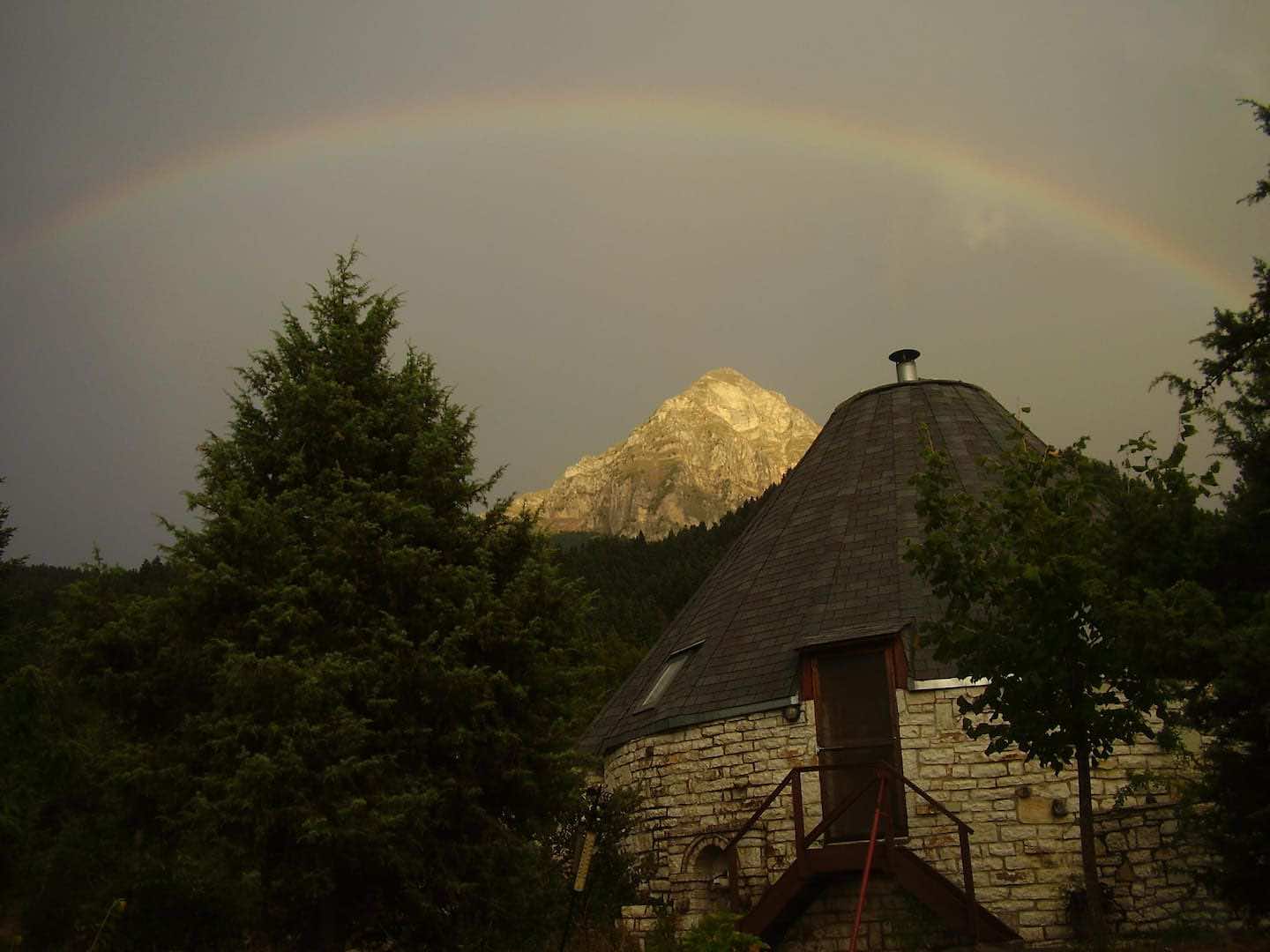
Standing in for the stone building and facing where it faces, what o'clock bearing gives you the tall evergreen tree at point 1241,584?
The tall evergreen tree is roughly at 11 o'clock from the stone building.

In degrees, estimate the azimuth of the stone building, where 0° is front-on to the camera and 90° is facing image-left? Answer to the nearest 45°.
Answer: approximately 0°

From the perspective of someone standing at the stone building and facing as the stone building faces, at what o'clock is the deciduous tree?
The deciduous tree is roughly at 11 o'clock from the stone building.

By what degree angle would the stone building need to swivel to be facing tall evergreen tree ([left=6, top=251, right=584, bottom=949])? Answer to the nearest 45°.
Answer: approximately 45° to its right

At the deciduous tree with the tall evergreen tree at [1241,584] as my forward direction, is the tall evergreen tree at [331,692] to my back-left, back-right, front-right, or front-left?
back-right
